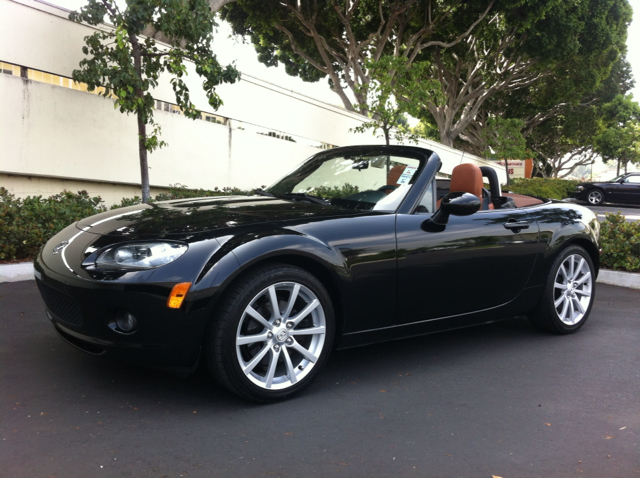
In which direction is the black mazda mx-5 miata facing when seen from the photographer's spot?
facing the viewer and to the left of the viewer

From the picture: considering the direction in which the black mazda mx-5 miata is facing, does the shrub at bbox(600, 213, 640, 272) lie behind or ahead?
behind

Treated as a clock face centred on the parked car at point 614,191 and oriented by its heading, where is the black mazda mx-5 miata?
The black mazda mx-5 miata is roughly at 9 o'clock from the parked car.

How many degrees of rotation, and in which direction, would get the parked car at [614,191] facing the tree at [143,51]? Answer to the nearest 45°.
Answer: approximately 90° to its left

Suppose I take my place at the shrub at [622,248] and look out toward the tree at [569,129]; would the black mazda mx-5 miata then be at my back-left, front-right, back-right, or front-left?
back-left

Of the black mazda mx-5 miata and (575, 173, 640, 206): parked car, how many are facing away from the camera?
0

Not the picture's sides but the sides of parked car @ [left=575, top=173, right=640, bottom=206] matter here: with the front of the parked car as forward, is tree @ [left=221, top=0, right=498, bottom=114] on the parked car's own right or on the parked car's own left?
on the parked car's own left

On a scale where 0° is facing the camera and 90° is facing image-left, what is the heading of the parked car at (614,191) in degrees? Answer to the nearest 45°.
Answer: approximately 90°

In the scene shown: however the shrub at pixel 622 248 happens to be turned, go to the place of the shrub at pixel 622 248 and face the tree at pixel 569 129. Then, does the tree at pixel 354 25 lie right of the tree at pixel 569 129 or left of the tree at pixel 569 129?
left

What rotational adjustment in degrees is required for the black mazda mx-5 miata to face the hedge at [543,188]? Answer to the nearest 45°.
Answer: approximately 180°

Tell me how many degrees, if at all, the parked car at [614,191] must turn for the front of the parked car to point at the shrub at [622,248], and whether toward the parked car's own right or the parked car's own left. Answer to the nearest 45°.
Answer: approximately 90° to the parked car's own left
